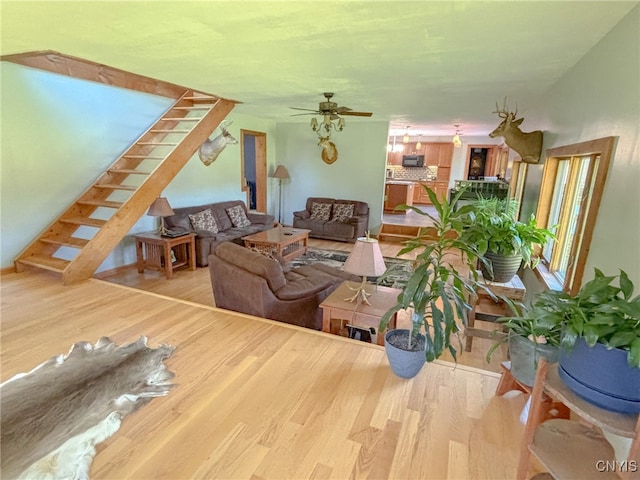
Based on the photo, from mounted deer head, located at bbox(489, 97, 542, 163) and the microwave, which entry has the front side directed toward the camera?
the microwave

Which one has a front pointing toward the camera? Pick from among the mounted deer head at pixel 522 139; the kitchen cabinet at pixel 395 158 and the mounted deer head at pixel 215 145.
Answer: the kitchen cabinet

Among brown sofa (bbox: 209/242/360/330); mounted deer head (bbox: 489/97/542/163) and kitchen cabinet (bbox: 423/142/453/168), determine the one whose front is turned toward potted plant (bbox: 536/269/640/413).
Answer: the kitchen cabinet

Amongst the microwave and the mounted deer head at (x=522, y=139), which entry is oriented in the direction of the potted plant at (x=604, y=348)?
the microwave

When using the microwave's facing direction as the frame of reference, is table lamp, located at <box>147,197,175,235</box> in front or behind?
in front

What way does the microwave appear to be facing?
toward the camera

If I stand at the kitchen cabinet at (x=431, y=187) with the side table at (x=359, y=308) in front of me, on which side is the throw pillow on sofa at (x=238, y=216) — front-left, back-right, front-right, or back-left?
front-right

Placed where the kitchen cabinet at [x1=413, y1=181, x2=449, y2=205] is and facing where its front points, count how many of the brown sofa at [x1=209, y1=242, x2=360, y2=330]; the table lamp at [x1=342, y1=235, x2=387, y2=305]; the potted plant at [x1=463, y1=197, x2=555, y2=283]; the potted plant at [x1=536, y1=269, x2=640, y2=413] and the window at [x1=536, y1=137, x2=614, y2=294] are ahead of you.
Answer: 5

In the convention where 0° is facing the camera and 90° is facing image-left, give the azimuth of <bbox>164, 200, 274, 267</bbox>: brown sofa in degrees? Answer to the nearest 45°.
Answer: approximately 315°

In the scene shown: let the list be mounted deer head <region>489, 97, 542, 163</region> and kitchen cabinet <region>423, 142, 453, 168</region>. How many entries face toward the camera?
1

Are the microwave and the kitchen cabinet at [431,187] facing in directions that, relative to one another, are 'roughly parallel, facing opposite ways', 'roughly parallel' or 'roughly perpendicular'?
roughly parallel

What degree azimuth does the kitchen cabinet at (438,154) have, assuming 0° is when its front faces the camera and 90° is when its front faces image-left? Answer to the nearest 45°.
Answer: approximately 0°

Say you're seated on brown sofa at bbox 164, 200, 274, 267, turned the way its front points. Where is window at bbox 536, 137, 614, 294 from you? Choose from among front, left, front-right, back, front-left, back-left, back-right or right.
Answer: front

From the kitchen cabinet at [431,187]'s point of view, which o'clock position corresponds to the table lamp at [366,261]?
The table lamp is roughly at 12 o'clock from the kitchen cabinet.

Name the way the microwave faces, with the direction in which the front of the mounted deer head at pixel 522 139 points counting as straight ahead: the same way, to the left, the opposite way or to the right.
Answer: to the left
